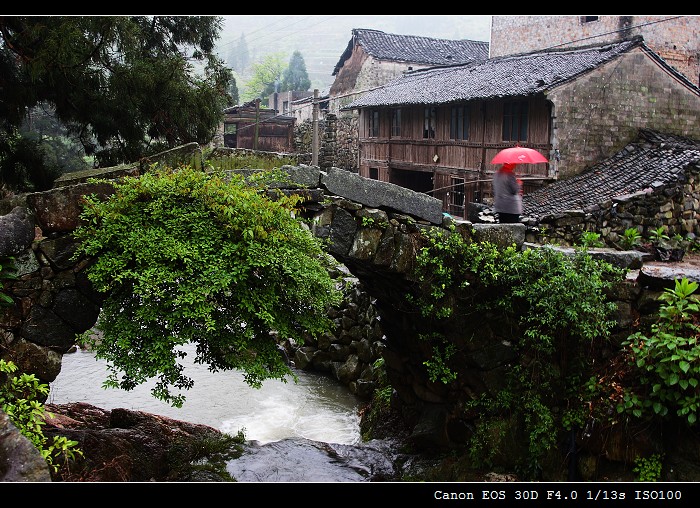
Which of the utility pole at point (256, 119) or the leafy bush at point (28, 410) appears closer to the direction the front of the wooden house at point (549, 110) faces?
the leafy bush

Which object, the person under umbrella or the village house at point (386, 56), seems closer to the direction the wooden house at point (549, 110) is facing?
the person under umbrella

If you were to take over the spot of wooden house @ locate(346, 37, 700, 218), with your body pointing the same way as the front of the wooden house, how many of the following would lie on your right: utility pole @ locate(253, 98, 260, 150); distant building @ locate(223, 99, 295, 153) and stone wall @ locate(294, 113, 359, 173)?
3

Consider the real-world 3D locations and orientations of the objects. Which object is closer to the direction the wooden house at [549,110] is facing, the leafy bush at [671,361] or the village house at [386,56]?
the leafy bush

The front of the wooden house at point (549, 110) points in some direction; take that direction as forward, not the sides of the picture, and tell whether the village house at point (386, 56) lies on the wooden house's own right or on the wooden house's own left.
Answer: on the wooden house's own right

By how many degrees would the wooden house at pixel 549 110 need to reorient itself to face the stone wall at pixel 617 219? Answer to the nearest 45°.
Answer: approximately 45° to its left

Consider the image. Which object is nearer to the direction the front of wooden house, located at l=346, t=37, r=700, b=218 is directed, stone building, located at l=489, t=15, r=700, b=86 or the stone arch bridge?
the stone arch bridge

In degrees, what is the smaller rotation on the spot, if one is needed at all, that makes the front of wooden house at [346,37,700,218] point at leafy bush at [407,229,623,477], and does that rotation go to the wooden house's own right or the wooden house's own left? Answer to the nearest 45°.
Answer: approximately 45° to the wooden house's own left

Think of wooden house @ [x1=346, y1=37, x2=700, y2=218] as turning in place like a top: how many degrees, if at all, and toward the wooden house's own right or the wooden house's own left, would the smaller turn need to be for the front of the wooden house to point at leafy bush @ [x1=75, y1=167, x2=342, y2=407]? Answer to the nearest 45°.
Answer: approximately 45° to the wooden house's own left

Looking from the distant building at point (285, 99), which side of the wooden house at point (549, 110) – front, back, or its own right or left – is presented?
right

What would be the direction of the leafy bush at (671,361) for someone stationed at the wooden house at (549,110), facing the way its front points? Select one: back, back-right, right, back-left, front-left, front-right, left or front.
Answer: front-left

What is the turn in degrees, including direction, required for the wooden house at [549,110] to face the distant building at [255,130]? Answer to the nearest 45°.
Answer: approximately 90° to its right

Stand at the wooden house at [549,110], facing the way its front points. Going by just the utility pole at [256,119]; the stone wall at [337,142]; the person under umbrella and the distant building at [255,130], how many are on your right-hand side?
3

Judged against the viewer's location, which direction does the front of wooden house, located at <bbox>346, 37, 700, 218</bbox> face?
facing the viewer and to the left of the viewer

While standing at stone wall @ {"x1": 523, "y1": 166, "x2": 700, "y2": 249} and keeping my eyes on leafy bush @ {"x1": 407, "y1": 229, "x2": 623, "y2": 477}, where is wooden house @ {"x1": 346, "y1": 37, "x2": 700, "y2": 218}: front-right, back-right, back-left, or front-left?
back-right
